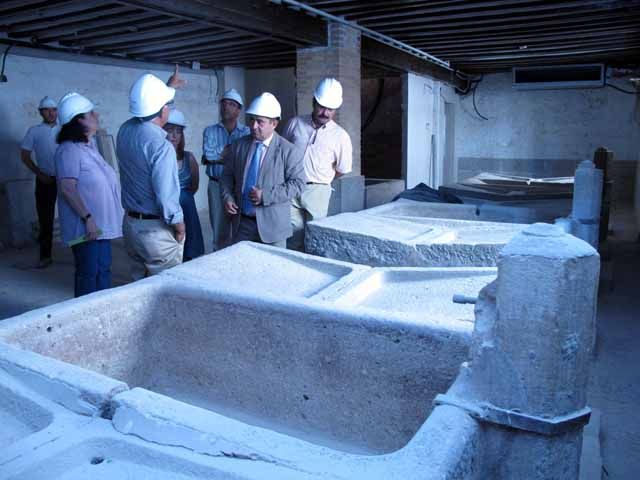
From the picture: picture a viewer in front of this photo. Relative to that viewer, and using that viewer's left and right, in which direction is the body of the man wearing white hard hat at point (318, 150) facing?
facing the viewer and to the left of the viewer

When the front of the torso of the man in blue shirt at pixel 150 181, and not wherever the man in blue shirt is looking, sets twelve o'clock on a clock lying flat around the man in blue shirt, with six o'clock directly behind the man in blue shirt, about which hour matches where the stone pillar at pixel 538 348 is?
The stone pillar is roughly at 4 o'clock from the man in blue shirt.

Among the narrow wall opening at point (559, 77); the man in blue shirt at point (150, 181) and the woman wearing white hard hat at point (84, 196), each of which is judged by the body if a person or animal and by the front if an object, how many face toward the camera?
1

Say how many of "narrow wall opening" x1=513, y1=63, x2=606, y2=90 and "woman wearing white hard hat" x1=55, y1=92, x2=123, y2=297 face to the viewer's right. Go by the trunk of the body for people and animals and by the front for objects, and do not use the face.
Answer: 1

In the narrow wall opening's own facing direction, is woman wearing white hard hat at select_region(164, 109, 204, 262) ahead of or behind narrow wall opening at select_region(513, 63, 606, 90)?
ahead

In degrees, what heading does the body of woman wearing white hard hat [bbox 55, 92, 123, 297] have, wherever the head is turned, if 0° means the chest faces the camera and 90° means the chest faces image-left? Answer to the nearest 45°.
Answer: approximately 270°

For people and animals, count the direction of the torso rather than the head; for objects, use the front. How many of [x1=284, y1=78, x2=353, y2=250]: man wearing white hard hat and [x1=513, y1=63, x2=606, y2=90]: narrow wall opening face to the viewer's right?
0

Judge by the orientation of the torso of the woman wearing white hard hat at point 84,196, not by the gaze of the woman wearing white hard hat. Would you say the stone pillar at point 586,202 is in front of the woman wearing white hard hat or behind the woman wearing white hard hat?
in front

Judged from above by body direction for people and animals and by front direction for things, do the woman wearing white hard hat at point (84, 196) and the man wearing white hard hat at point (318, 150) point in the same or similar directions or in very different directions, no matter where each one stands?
very different directions

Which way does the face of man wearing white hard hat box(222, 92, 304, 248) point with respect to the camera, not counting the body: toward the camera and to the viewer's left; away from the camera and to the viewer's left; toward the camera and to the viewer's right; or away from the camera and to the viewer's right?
toward the camera and to the viewer's left

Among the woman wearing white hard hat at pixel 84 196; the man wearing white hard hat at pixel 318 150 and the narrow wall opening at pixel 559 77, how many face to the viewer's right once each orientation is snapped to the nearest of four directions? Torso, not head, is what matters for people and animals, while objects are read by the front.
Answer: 1

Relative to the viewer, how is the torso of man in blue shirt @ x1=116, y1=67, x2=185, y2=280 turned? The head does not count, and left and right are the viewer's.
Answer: facing away from the viewer and to the right of the viewer

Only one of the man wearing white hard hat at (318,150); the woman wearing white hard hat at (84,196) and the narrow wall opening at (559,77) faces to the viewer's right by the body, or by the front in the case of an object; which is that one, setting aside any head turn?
the woman wearing white hard hat

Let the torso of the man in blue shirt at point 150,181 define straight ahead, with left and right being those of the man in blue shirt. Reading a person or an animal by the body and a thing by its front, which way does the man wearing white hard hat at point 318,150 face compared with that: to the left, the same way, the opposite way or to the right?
the opposite way

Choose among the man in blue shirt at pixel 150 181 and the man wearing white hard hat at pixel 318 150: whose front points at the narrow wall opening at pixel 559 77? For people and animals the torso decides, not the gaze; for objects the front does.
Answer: the man in blue shirt

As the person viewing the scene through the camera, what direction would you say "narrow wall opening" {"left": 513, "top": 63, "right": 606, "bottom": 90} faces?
facing the viewer
